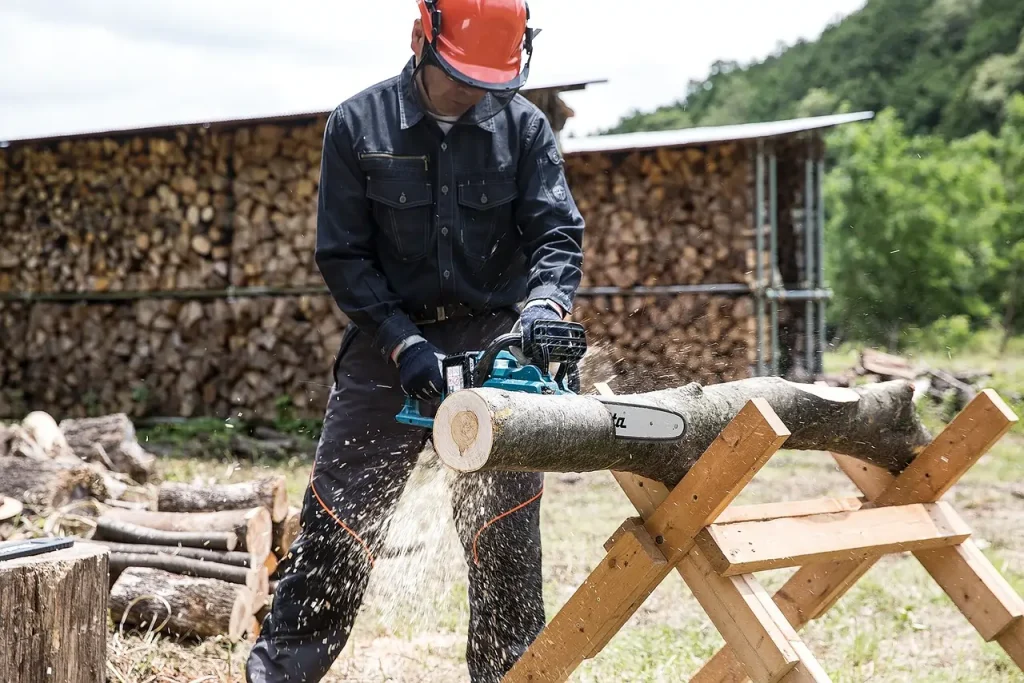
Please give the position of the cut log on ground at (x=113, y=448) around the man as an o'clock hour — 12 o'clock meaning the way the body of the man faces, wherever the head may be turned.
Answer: The cut log on ground is roughly at 5 o'clock from the man.

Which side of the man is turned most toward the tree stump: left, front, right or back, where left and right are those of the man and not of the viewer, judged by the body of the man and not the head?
right

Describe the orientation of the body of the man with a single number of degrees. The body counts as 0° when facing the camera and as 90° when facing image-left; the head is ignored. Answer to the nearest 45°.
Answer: approximately 0°

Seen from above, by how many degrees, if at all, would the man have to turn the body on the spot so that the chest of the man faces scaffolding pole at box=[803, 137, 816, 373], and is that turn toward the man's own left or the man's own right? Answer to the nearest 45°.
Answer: approximately 135° to the man's own left

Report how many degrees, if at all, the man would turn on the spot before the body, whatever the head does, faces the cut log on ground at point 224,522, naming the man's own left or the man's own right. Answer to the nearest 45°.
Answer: approximately 135° to the man's own right

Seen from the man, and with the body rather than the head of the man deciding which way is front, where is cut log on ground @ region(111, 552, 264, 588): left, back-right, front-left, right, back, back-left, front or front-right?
back-right

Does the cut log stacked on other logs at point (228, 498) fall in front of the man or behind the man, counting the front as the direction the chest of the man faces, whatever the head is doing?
behind

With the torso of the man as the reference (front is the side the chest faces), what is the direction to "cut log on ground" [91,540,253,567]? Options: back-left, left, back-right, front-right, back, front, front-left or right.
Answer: back-right
